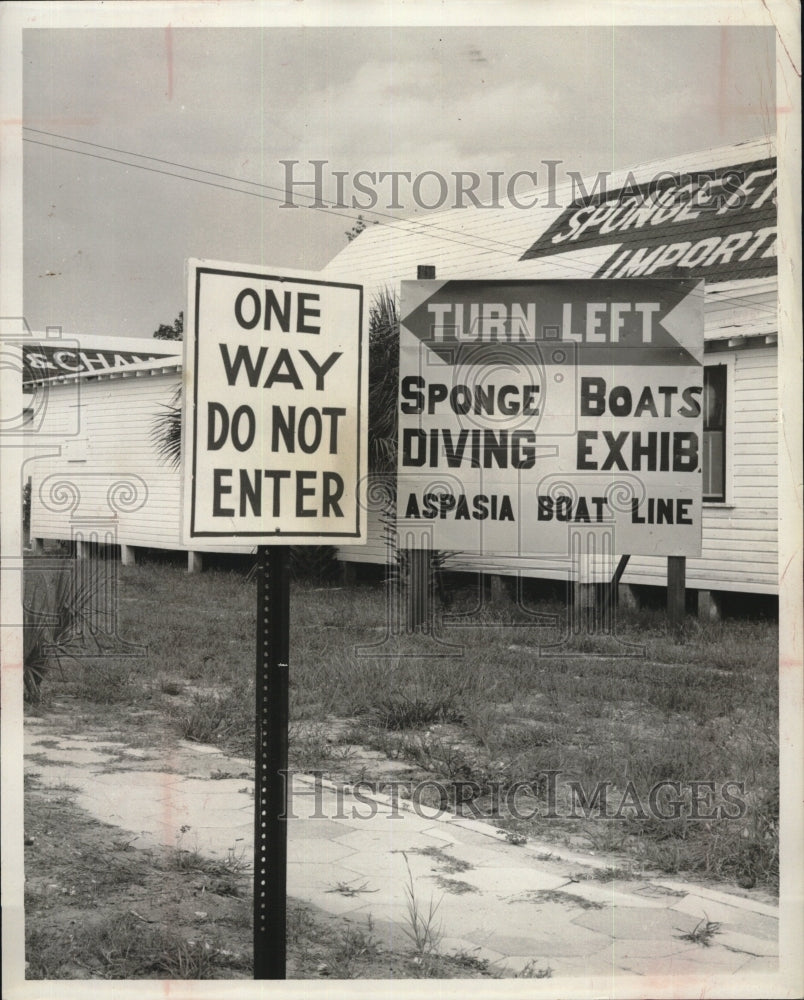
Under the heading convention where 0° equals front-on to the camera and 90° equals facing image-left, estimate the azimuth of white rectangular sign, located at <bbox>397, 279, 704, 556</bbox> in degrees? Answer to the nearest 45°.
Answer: approximately 0°

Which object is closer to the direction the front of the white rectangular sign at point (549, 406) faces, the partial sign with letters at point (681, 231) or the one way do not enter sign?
the one way do not enter sign

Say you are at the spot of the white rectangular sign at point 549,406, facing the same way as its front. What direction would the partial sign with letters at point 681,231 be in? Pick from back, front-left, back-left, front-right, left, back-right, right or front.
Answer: back

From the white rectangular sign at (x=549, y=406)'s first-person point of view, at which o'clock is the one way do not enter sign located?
The one way do not enter sign is roughly at 1 o'clock from the white rectangular sign.
